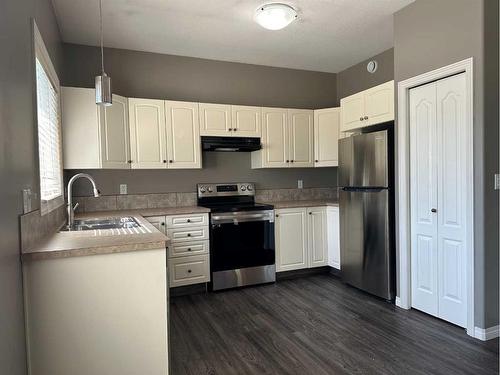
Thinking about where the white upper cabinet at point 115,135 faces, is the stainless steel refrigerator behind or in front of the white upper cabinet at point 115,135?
in front

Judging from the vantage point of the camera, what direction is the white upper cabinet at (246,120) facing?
facing the viewer

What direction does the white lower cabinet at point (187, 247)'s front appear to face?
toward the camera

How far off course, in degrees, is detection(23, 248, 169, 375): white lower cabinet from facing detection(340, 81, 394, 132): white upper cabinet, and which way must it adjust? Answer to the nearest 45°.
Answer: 0° — it already faces it

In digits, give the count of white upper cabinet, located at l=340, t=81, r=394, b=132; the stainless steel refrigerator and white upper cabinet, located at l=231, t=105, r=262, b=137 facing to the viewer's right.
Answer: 0

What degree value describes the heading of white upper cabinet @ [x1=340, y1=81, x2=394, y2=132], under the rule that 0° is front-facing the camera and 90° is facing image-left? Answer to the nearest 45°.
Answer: approximately 45°

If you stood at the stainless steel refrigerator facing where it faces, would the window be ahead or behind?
ahead

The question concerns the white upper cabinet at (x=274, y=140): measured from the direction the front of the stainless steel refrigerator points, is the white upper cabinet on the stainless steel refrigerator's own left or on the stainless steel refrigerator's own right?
on the stainless steel refrigerator's own right

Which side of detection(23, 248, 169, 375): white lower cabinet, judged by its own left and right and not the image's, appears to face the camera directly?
right

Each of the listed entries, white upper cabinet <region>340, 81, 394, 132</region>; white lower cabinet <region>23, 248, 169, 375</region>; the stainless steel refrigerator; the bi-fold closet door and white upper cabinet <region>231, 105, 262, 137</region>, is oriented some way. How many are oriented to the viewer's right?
1

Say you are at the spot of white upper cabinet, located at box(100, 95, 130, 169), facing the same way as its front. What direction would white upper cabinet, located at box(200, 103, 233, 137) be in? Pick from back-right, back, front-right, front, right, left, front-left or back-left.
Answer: front-left

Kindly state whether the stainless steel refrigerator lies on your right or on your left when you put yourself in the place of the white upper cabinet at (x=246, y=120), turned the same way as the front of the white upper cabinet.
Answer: on your left

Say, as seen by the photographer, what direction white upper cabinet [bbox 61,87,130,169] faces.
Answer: facing the viewer and to the right of the viewer
